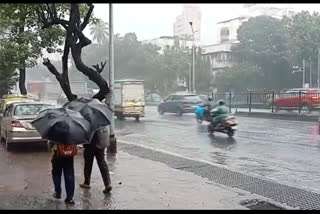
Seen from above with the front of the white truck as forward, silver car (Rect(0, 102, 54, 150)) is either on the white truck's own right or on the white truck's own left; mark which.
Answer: on the white truck's own left

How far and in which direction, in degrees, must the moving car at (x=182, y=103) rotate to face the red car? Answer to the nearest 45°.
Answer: approximately 180°

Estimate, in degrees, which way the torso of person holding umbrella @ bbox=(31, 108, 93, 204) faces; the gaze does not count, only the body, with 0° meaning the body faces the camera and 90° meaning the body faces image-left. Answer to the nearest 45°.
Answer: approximately 180°

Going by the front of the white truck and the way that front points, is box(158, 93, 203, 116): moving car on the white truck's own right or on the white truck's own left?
on the white truck's own right

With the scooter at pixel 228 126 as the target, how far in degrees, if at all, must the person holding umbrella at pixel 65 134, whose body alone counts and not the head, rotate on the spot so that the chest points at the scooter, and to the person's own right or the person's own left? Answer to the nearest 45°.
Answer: approximately 45° to the person's own right

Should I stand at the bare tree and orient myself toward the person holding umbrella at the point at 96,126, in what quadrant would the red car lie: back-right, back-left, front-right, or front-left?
back-left
